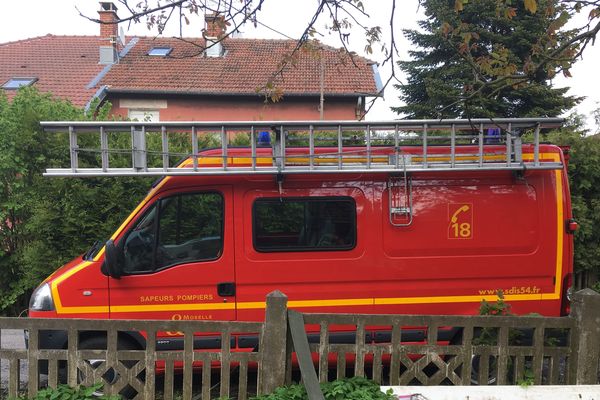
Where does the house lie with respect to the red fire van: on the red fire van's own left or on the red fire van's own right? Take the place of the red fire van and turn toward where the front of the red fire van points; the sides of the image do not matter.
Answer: on the red fire van's own right

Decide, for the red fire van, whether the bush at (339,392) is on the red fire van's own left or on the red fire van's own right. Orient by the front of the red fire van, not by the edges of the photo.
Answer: on the red fire van's own left

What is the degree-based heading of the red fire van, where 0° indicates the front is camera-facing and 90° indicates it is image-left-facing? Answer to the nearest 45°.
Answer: approximately 90°
